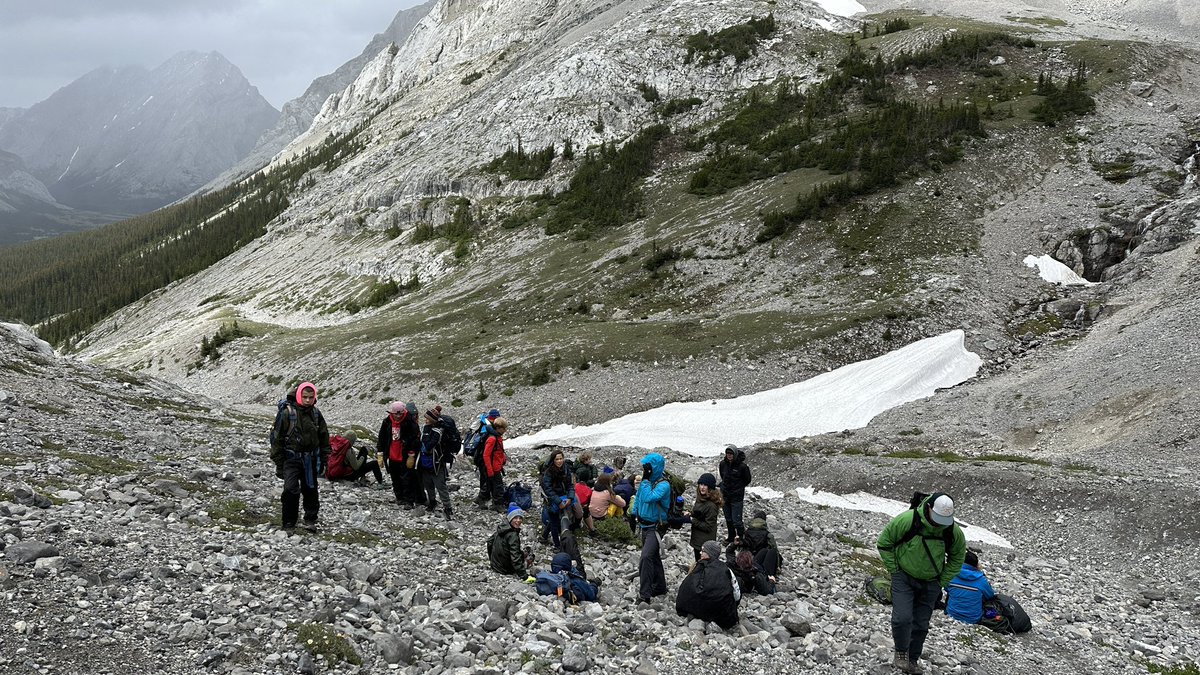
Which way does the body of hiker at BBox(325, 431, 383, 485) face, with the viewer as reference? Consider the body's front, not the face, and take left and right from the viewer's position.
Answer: facing to the right of the viewer

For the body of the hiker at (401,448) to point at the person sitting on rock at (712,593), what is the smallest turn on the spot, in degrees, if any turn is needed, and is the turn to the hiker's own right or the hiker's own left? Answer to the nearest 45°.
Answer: approximately 45° to the hiker's own left

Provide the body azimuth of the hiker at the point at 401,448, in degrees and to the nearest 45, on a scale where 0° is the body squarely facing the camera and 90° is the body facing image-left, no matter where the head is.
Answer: approximately 0°

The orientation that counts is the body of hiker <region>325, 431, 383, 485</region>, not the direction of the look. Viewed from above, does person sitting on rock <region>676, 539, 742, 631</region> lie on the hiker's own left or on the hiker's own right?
on the hiker's own right

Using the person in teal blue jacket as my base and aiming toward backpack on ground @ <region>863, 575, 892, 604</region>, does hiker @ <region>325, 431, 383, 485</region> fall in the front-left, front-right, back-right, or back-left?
back-left

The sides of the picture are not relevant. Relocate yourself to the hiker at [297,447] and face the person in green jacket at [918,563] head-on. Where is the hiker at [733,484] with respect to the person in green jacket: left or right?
left

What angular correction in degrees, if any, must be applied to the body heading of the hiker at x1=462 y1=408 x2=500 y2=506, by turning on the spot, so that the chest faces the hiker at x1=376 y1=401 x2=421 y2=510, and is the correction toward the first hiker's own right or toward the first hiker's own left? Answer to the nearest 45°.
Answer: approximately 135° to the first hiker's own right

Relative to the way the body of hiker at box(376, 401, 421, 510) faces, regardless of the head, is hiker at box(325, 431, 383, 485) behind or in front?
behind

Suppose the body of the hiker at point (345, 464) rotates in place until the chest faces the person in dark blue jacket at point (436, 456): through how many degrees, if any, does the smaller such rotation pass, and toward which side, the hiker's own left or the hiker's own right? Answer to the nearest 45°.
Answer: approximately 45° to the hiker's own right

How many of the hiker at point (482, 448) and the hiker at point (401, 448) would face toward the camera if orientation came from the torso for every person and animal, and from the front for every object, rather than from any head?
1

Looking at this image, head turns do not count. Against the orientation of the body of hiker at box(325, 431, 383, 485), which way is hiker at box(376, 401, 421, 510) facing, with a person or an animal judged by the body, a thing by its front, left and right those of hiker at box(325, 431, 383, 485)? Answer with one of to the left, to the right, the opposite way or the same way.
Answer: to the right
